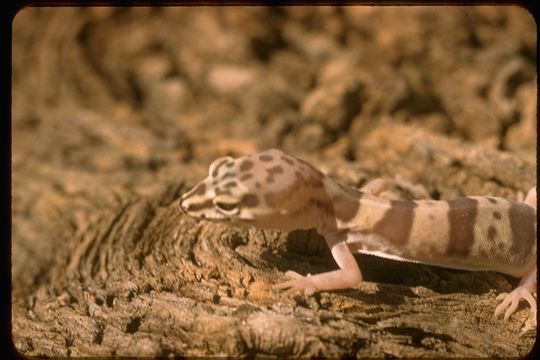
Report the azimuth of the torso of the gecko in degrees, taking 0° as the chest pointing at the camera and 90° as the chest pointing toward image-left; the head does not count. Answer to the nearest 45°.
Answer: approximately 90°
